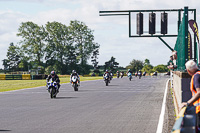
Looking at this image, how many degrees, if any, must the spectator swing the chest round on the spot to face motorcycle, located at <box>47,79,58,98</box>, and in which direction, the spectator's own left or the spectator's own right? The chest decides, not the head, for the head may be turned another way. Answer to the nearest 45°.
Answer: approximately 45° to the spectator's own right

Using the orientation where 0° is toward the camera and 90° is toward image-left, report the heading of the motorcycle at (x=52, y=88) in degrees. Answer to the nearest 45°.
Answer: approximately 0°

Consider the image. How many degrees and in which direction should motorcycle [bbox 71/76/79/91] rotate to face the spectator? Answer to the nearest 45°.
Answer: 0° — it already faces them

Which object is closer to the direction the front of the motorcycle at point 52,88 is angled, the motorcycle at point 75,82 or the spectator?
the spectator

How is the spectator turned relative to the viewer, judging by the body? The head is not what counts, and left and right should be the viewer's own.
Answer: facing to the left of the viewer

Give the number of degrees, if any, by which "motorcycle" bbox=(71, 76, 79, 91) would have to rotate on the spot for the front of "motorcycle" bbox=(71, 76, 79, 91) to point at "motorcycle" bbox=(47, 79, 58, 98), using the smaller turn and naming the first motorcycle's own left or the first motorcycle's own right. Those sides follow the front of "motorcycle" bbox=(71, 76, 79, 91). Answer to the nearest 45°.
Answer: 0° — it already faces it

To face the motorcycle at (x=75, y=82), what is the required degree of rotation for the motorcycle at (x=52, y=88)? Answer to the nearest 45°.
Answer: approximately 180°

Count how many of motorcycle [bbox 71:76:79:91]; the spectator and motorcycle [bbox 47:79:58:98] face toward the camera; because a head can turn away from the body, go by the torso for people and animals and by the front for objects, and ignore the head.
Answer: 2
